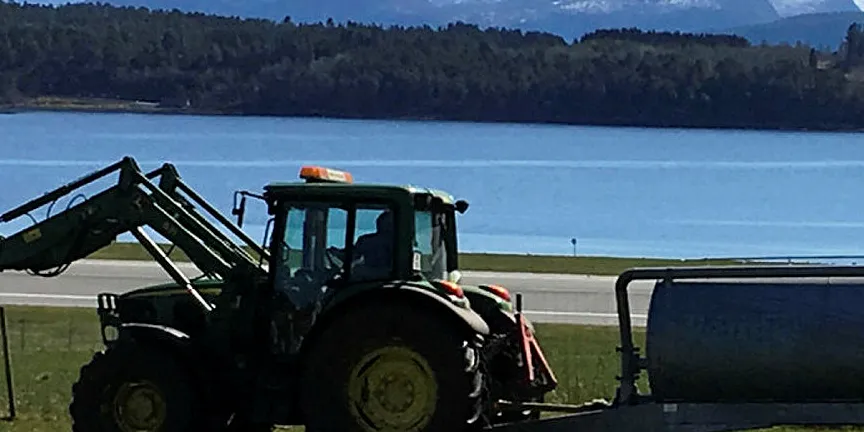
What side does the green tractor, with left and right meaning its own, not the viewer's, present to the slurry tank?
back

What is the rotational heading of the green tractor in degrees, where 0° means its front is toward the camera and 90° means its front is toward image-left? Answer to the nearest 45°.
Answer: approximately 90°
